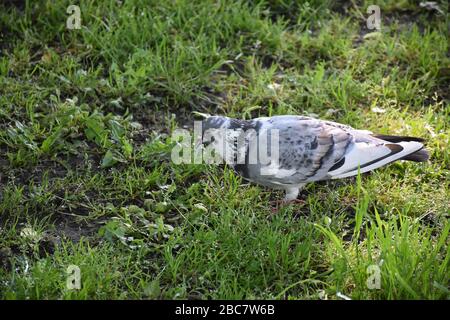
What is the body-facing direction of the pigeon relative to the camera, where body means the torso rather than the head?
to the viewer's left
